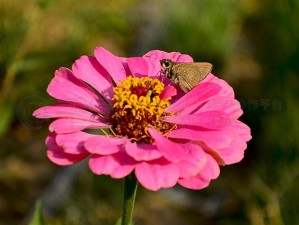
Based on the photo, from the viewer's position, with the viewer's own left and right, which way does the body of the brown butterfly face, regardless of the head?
facing to the left of the viewer
